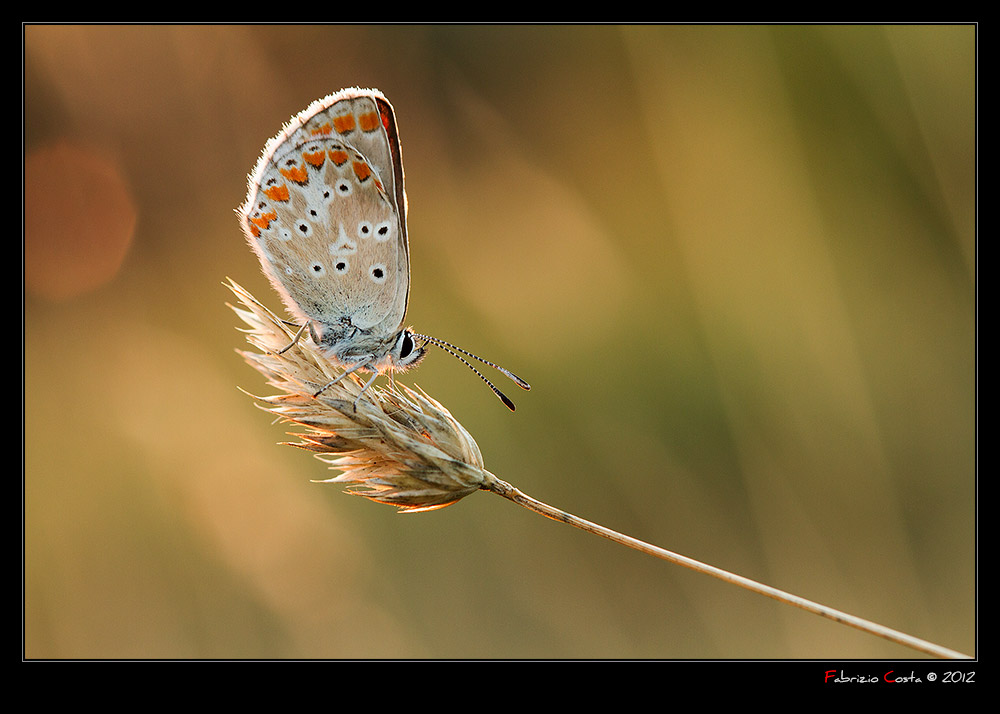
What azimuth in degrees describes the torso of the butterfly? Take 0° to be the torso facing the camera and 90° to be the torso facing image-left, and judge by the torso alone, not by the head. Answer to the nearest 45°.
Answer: approximately 270°
